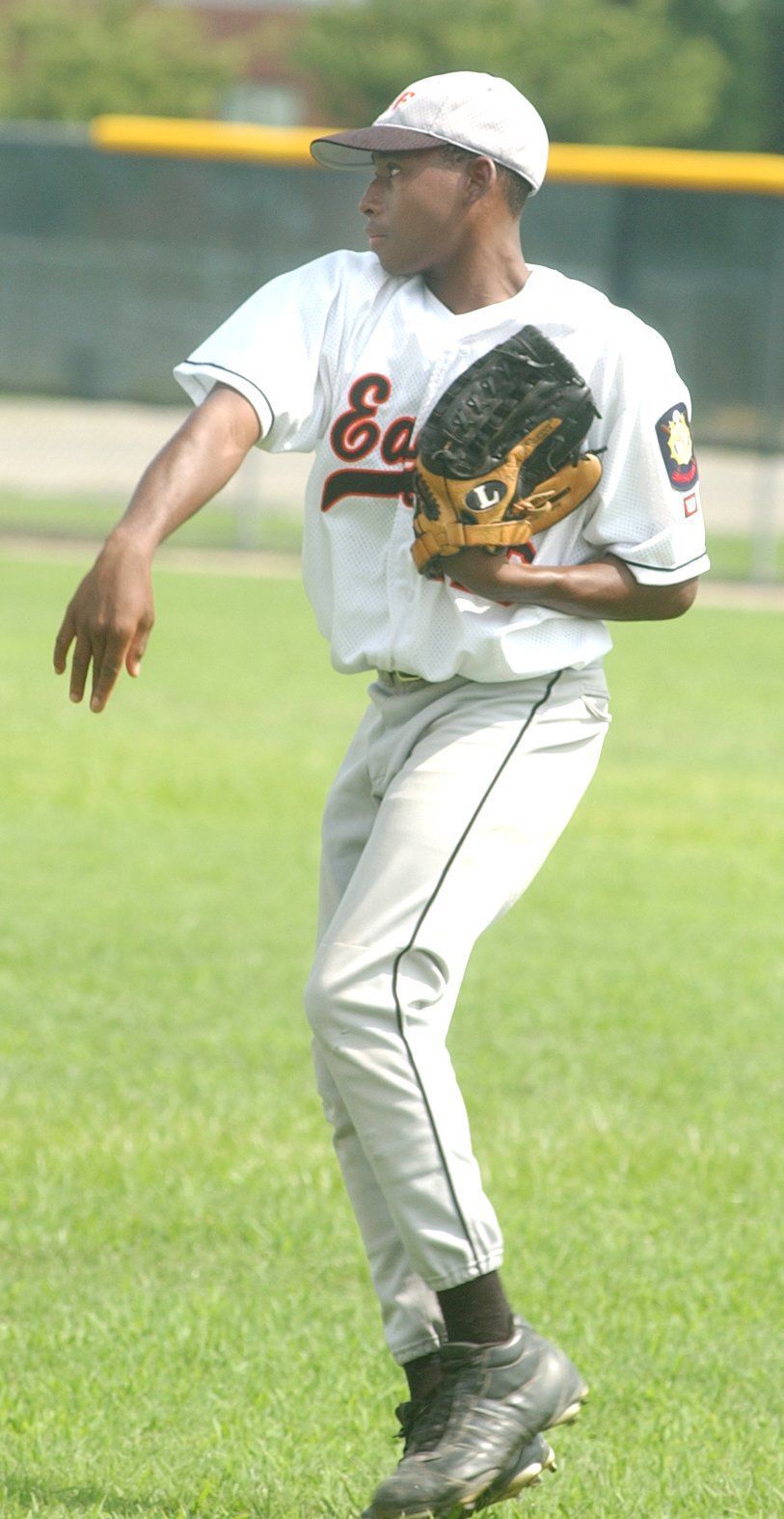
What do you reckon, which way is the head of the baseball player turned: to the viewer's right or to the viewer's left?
to the viewer's left

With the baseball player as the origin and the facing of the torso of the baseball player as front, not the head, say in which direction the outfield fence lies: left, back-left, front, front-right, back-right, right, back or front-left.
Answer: back-right

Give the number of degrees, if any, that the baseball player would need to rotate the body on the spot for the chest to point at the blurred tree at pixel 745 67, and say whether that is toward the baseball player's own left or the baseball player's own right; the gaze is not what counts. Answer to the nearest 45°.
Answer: approximately 135° to the baseball player's own right

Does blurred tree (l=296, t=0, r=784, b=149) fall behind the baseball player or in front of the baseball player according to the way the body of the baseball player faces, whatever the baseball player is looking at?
behind

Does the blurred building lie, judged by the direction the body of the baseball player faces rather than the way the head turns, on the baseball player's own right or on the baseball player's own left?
on the baseball player's own right

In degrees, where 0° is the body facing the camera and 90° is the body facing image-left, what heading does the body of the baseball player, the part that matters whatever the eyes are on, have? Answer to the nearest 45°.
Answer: approximately 45°

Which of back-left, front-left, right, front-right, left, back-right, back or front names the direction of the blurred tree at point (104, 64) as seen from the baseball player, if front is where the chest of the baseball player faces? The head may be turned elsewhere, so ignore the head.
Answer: back-right
